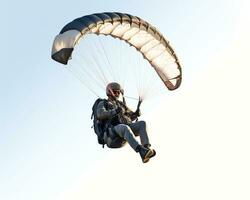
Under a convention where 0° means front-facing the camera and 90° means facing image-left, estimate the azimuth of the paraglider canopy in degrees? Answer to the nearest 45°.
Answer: approximately 315°
